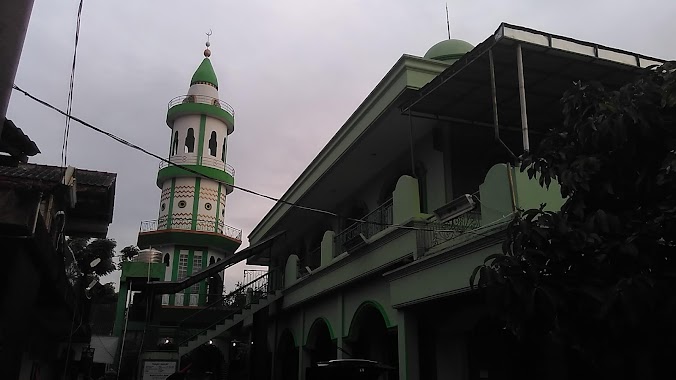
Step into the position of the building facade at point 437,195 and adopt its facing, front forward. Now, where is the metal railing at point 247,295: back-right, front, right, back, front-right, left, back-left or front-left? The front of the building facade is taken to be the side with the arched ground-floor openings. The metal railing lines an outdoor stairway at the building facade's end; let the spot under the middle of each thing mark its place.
right

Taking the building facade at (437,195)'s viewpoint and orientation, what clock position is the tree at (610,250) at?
The tree is roughly at 10 o'clock from the building facade.

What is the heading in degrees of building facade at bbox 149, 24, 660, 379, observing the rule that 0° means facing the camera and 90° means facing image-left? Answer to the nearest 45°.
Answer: approximately 45°

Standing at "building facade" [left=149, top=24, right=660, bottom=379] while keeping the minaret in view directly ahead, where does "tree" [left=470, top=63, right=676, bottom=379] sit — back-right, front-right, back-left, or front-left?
back-left

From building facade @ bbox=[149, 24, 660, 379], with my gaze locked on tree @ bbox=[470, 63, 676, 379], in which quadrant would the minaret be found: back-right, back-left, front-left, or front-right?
back-right

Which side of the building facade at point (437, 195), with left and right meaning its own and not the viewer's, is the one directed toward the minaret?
right
